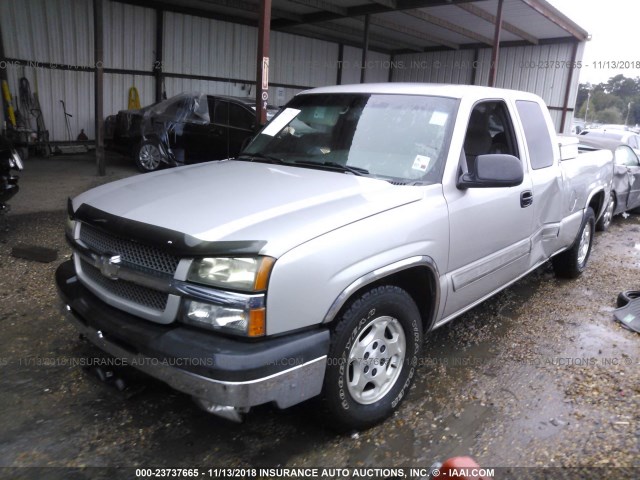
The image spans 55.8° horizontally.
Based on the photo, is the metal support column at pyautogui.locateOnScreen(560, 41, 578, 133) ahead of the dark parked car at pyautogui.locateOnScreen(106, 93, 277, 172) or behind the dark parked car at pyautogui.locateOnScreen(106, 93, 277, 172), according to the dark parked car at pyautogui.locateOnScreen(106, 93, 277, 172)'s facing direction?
behind

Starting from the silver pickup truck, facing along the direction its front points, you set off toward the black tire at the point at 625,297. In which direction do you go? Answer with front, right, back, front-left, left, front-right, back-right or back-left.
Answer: back

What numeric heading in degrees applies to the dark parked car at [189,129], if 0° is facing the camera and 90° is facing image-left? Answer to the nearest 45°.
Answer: approximately 45°

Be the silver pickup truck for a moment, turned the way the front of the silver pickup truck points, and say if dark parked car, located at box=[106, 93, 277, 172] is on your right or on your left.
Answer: on your right

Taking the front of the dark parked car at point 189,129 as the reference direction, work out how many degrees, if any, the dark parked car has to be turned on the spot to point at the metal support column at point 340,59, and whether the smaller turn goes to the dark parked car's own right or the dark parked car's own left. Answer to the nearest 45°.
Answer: approximately 180°

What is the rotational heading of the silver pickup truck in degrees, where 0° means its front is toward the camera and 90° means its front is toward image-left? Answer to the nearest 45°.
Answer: approximately 45°

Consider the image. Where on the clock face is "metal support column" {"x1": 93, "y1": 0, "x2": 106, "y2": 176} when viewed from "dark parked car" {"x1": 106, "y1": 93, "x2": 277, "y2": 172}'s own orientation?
The metal support column is roughly at 1 o'clock from the dark parked car.

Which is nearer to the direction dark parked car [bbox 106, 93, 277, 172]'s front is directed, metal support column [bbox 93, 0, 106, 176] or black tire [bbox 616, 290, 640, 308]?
the metal support column

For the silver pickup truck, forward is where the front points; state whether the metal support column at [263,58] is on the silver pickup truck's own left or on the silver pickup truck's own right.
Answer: on the silver pickup truck's own right

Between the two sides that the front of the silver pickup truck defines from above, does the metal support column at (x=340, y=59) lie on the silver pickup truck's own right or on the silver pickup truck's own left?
on the silver pickup truck's own right
